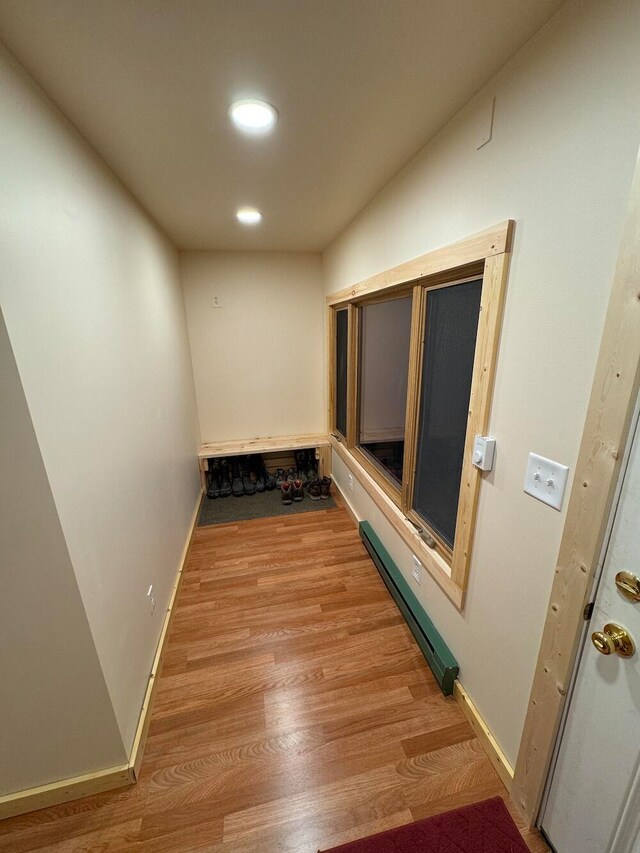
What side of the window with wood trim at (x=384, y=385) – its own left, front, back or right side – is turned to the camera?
left

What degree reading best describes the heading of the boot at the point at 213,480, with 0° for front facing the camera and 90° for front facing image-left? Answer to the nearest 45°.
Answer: approximately 0°

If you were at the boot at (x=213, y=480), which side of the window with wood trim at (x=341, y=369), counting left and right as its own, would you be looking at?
front

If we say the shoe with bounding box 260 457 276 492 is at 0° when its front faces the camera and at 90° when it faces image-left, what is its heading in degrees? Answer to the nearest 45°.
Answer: approximately 0°

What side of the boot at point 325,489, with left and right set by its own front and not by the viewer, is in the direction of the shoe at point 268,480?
right

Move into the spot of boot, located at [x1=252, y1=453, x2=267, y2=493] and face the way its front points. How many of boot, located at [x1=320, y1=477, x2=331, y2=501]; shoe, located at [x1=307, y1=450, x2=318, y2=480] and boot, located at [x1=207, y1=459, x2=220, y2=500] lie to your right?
1

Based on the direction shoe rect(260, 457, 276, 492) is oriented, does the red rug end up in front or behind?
in front
